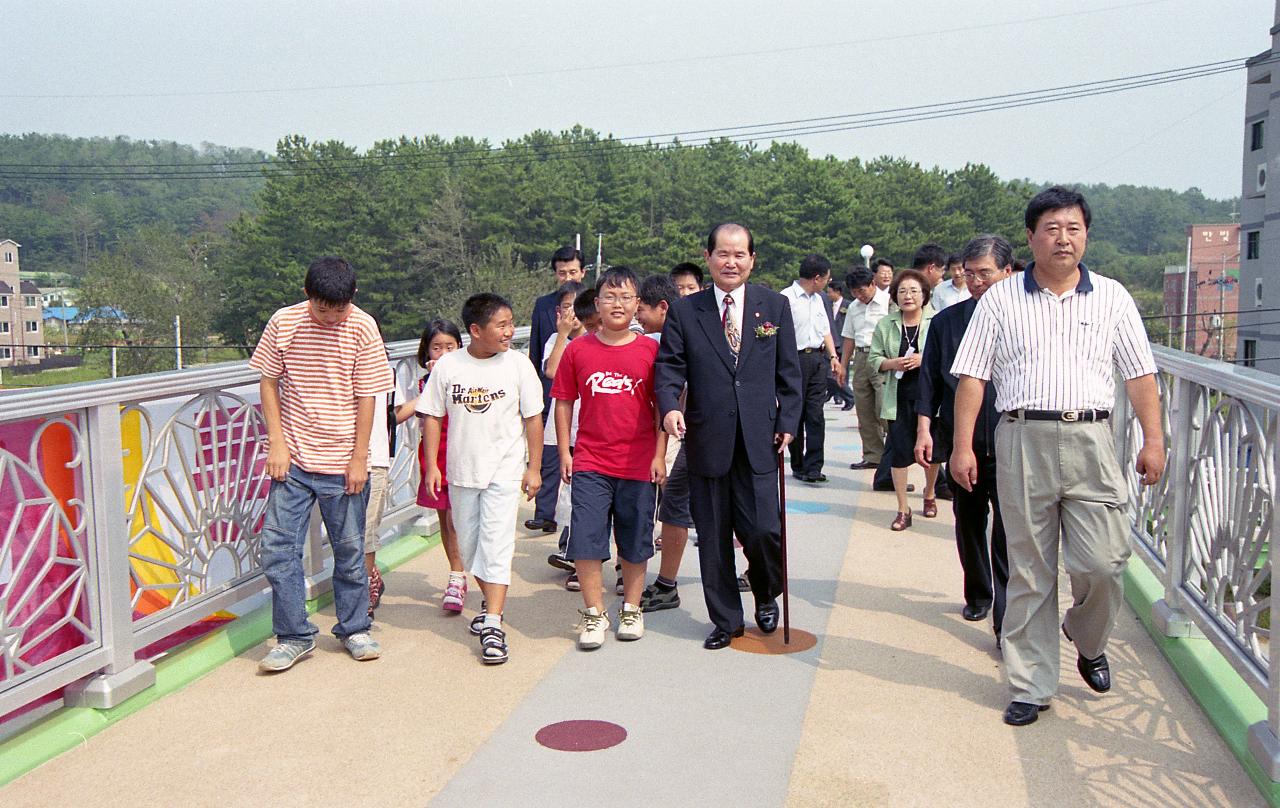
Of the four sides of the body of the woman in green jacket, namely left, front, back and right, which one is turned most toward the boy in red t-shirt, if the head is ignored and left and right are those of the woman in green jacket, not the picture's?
front

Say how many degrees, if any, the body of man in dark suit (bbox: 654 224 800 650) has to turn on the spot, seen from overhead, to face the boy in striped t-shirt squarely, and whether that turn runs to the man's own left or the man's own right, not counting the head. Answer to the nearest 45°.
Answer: approximately 90° to the man's own right

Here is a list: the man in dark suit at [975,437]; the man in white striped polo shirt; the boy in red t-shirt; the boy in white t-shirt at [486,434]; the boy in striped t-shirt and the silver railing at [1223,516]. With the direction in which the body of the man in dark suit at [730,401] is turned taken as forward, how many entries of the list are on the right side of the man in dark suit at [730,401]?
3

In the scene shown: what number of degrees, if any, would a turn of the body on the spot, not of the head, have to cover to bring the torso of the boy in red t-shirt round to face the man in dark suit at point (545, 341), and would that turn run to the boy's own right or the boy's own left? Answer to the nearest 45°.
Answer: approximately 180°

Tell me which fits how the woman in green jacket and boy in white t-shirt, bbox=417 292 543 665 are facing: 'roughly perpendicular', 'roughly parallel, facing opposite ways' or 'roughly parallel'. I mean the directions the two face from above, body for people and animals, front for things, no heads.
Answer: roughly parallel

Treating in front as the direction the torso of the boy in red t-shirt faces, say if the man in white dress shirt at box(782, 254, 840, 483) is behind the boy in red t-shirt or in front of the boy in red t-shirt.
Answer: behind

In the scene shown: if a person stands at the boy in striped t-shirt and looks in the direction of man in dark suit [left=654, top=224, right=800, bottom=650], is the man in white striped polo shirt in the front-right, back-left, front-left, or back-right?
front-right

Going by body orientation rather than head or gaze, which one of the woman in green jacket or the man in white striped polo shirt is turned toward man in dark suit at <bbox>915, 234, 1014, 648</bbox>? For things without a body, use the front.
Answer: the woman in green jacket

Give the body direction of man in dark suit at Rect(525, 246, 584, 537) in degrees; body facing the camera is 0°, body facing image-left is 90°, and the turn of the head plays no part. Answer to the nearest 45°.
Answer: approximately 0°

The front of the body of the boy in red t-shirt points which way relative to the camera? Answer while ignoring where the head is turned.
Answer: toward the camera

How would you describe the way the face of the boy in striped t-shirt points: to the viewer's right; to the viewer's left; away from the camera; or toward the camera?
toward the camera

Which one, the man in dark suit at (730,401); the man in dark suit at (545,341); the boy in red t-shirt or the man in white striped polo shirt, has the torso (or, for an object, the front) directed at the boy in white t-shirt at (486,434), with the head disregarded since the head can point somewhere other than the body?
the man in dark suit at (545,341)

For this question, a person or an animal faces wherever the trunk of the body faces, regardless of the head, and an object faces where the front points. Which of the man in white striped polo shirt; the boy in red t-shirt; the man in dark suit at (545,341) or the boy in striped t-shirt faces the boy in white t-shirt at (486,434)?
the man in dark suit

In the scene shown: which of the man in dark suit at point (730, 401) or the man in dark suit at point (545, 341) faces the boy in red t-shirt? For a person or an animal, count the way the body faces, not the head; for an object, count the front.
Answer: the man in dark suit at point (545, 341)

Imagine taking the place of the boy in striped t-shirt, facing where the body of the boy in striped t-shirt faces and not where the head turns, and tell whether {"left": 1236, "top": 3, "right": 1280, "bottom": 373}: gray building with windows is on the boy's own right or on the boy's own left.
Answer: on the boy's own left

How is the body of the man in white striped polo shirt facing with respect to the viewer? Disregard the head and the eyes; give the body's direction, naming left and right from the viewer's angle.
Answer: facing the viewer

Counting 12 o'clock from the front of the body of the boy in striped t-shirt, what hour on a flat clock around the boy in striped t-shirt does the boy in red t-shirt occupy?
The boy in red t-shirt is roughly at 9 o'clock from the boy in striped t-shirt.

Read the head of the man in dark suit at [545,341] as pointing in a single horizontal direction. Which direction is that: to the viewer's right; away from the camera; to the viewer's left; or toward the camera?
toward the camera

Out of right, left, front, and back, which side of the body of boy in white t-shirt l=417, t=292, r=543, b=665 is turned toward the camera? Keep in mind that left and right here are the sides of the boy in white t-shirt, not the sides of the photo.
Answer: front
